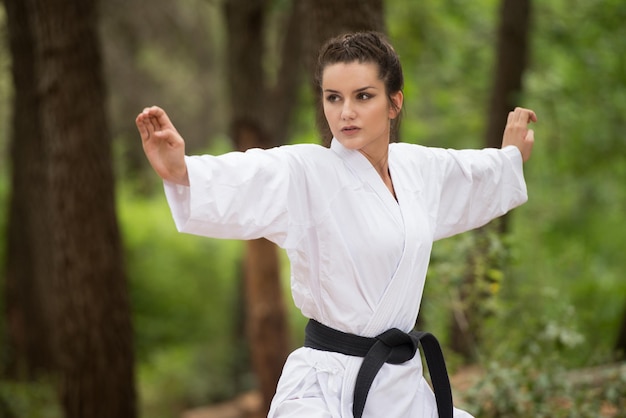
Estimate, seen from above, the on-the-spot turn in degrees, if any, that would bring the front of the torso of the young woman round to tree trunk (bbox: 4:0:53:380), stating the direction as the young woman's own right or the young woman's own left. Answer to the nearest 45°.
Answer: approximately 180°

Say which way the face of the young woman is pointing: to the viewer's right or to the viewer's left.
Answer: to the viewer's left

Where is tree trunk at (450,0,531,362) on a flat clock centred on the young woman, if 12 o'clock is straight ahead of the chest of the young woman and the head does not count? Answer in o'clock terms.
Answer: The tree trunk is roughly at 8 o'clock from the young woman.

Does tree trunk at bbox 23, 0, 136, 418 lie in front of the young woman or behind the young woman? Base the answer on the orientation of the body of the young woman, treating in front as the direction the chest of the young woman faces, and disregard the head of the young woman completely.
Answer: behind

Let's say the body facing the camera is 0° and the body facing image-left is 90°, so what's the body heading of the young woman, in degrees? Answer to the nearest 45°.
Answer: approximately 315°

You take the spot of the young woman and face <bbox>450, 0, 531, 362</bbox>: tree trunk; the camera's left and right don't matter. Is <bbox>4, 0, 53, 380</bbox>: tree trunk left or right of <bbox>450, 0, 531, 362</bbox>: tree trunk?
left

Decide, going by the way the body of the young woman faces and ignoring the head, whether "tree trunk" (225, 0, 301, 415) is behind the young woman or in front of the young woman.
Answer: behind
